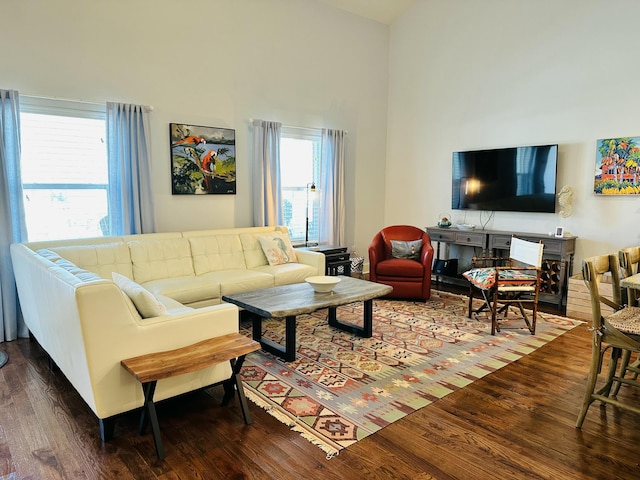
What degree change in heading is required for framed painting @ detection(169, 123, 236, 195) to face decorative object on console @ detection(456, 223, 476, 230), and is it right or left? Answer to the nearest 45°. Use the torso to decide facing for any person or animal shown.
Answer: approximately 45° to its left

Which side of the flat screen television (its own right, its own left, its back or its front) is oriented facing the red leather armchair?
front

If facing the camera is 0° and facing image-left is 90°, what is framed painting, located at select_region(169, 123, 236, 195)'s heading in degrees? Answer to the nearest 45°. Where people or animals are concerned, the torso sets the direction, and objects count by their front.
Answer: approximately 315°

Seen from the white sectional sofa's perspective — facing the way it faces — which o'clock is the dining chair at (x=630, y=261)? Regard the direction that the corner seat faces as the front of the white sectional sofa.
The dining chair is roughly at 11 o'clock from the white sectional sofa.

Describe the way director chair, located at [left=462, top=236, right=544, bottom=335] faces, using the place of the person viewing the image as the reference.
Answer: facing the viewer and to the left of the viewer

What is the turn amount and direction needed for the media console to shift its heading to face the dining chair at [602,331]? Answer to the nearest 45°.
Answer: approximately 45° to its left

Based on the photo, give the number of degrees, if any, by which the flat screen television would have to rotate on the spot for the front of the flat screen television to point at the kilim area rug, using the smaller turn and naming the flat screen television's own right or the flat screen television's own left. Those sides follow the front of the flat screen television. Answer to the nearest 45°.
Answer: approximately 45° to the flat screen television's own left

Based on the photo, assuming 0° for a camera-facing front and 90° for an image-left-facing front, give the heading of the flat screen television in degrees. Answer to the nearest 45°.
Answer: approximately 45°

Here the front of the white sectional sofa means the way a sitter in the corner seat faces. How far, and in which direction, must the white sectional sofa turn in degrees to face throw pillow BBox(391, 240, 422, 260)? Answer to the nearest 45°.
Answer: approximately 90° to its left

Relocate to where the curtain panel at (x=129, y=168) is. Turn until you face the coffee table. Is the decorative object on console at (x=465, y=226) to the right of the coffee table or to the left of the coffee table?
left

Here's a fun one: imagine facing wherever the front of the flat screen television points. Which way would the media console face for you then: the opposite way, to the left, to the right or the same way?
the same way

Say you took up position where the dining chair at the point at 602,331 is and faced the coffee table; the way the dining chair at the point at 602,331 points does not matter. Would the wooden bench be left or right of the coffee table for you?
left

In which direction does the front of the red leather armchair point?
toward the camera

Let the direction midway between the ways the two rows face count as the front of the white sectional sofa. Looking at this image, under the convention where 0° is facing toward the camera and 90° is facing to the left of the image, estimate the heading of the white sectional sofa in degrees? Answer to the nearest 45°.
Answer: approximately 315°

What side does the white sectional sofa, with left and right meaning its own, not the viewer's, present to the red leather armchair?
left

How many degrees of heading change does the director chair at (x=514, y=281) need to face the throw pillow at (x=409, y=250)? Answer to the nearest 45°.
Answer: approximately 90° to its right

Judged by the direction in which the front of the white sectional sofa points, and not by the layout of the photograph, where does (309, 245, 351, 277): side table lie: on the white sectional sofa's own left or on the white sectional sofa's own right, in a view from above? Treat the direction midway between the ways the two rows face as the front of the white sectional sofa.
on the white sectional sofa's own left

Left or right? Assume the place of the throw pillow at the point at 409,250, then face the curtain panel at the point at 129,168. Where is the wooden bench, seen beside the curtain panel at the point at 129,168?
left

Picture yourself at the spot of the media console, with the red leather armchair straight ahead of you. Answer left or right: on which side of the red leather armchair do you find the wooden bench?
left
